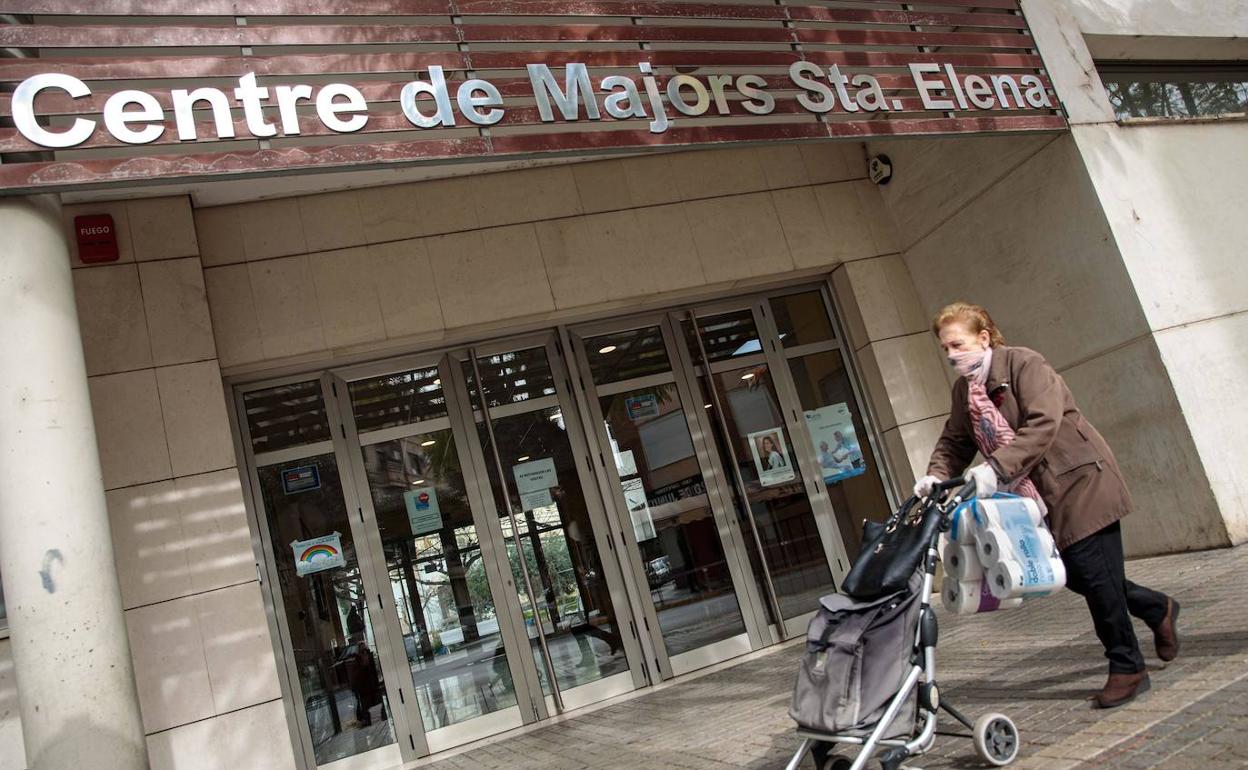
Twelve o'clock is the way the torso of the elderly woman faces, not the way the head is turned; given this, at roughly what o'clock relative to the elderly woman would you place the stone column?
The stone column is roughly at 1 o'clock from the elderly woman.

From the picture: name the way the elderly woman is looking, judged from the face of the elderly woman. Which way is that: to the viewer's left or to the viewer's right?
to the viewer's left

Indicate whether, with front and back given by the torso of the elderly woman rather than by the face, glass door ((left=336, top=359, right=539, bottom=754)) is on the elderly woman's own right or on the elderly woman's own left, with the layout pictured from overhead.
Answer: on the elderly woman's own right

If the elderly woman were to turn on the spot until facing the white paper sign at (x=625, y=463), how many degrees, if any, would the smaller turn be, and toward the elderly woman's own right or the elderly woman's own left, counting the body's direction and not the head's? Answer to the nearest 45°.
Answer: approximately 90° to the elderly woman's own right

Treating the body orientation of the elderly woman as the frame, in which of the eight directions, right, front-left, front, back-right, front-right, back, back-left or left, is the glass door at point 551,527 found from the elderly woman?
right

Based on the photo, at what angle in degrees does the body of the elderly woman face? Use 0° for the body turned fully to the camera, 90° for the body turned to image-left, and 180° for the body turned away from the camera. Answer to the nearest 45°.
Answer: approximately 45°

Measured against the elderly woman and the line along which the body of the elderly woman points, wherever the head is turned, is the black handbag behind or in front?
in front

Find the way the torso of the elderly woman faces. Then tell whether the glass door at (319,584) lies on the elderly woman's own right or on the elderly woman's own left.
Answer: on the elderly woman's own right
